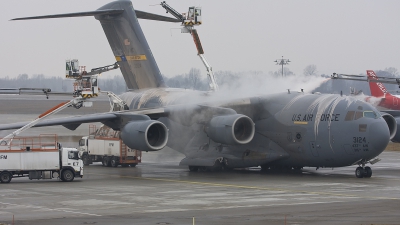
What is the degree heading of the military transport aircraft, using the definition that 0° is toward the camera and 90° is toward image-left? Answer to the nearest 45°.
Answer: approximately 315°

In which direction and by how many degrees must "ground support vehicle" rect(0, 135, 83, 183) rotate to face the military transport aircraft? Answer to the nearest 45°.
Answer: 0° — it already faces it

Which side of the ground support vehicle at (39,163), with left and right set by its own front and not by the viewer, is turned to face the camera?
right

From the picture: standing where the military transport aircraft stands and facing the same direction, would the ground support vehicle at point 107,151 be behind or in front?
behind

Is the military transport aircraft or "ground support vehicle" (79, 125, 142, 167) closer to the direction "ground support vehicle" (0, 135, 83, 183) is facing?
the military transport aircraft
